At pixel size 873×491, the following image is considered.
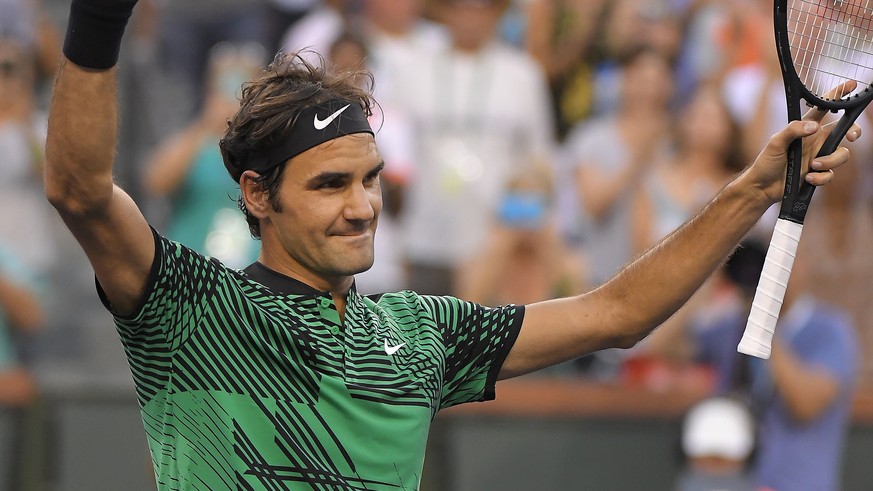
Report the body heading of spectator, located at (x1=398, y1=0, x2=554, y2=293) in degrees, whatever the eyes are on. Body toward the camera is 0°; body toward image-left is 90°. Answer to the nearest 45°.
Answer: approximately 0°

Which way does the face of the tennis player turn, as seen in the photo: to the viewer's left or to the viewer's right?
to the viewer's right

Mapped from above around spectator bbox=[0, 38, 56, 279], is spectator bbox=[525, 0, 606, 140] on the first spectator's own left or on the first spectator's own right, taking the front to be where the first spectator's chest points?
on the first spectator's own left

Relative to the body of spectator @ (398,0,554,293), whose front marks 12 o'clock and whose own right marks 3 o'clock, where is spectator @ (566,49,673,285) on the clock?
spectator @ (566,49,673,285) is roughly at 9 o'clock from spectator @ (398,0,554,293).

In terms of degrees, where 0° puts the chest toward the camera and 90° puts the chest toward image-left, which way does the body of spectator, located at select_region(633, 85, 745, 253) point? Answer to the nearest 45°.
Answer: approximately 0°

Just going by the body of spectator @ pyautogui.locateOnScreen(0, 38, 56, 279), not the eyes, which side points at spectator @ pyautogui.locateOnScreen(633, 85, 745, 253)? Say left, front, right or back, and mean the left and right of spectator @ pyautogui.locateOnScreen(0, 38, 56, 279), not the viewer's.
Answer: left

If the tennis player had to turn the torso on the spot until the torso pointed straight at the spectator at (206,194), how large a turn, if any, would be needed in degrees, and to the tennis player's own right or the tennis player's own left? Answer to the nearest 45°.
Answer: approximately 135° to the tennis player's own left

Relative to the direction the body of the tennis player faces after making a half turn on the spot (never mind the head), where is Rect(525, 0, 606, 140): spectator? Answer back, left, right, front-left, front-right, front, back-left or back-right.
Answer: front-right
